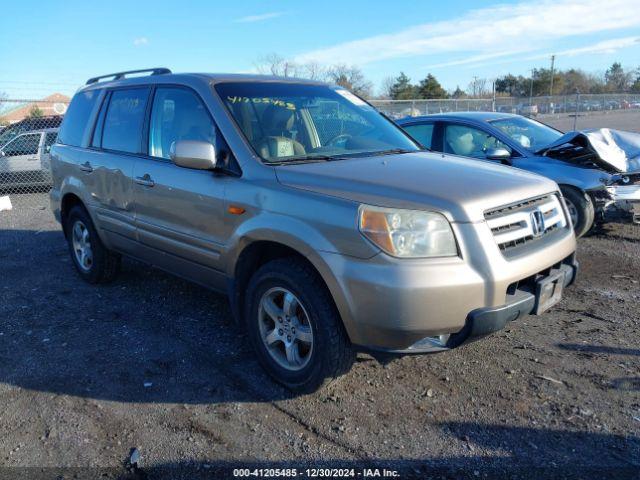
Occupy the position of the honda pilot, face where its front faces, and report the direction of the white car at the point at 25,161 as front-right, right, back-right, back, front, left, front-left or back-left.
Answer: back

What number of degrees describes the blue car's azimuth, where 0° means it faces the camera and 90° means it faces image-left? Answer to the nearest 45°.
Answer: approximately 315°

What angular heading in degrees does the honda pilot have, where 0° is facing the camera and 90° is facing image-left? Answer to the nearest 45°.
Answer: approximately 315°

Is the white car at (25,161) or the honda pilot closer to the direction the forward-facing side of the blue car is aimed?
the honda pilot

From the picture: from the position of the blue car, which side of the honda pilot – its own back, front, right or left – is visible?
left

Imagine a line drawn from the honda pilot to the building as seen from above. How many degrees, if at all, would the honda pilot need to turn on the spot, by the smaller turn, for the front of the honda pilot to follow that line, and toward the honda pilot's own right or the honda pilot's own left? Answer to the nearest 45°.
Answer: approximately 180°

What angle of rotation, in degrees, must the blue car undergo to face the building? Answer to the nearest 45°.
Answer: approximately 180°
